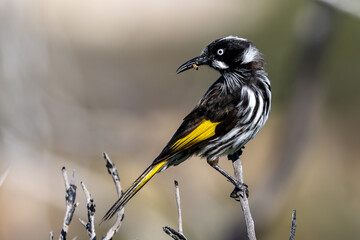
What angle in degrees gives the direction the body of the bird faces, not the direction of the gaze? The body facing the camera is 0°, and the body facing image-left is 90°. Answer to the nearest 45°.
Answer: approximately 270°
